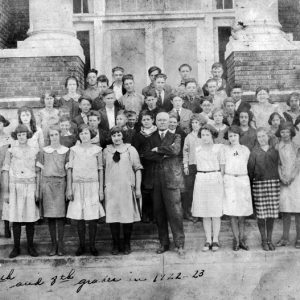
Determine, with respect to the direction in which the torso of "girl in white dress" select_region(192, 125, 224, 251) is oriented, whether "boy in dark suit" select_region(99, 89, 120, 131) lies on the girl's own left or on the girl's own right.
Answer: on the girl's own right

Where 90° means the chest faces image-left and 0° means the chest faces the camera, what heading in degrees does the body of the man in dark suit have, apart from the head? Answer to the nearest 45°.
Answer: approximately 0°

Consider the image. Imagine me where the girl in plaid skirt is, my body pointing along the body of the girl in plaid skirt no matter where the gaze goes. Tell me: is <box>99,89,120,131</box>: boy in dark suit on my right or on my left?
on my right

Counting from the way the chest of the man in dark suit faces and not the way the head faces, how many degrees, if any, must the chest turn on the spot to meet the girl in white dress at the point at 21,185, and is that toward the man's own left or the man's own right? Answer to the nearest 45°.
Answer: approximately 90° to the man's own right

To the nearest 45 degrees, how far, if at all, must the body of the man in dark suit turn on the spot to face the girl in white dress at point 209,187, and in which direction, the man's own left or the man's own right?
approximately 90° to the man's own left

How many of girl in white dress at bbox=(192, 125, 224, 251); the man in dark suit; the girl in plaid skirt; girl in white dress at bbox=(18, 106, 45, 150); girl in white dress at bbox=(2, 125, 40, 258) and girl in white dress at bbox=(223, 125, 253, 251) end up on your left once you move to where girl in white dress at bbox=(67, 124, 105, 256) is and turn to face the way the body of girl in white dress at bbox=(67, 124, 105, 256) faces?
4

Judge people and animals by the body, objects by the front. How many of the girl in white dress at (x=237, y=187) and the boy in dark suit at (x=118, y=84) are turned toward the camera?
2
